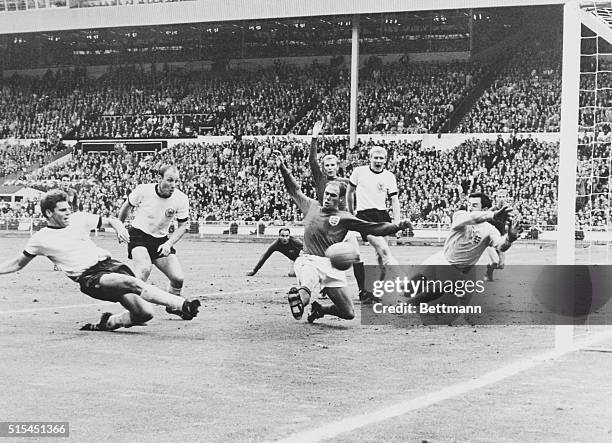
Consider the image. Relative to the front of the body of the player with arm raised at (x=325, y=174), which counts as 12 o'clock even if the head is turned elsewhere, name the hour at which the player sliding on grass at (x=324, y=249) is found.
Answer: The player sliding on grass is roughly at 12 o'clock from the player with arm raised.

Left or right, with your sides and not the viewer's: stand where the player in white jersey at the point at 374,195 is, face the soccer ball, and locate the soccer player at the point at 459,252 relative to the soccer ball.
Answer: left

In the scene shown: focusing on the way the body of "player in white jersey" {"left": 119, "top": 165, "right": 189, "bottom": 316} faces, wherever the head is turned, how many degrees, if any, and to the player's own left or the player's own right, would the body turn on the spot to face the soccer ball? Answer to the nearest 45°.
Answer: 0° — they already face it

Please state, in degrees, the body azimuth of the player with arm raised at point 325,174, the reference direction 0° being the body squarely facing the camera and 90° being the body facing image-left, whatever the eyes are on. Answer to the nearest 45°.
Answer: approximately 0°

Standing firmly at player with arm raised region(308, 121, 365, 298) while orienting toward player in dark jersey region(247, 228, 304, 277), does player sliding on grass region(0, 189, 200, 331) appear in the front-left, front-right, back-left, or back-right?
back-left

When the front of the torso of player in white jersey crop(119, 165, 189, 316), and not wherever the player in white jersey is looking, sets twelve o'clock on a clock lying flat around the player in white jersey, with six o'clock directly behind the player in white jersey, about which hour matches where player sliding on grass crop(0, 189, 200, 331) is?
The player sliding on grass is roughly at 2 o'clock from the player in white jersey.

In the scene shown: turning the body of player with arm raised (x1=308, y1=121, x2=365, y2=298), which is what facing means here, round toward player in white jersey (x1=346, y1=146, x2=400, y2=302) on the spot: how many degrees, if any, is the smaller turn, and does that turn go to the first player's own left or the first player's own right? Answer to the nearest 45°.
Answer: approximately 135° to the first player's own left

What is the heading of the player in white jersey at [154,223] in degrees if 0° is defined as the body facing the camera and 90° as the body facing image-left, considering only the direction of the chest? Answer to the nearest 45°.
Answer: approximately 315°

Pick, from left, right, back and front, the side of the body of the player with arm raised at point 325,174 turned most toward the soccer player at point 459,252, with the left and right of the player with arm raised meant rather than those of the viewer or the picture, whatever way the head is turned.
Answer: left
